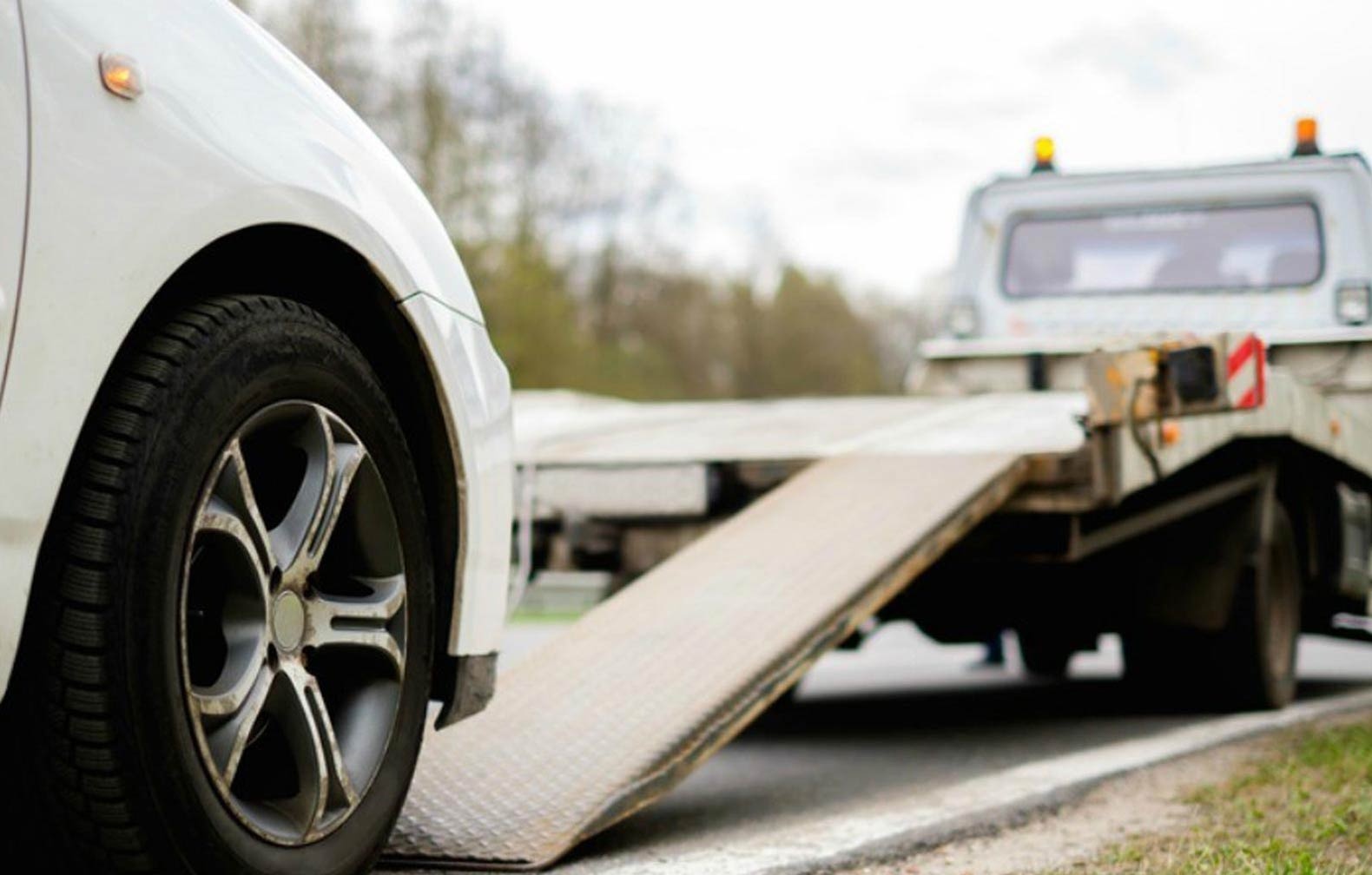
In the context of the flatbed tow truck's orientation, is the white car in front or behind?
behind

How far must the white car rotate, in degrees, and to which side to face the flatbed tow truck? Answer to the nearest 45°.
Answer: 0° — it already faces it

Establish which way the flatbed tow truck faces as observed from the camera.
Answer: facing away from the viewer and to the right of the viewer

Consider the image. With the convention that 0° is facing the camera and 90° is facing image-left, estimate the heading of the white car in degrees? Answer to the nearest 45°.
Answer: approximately 225°
